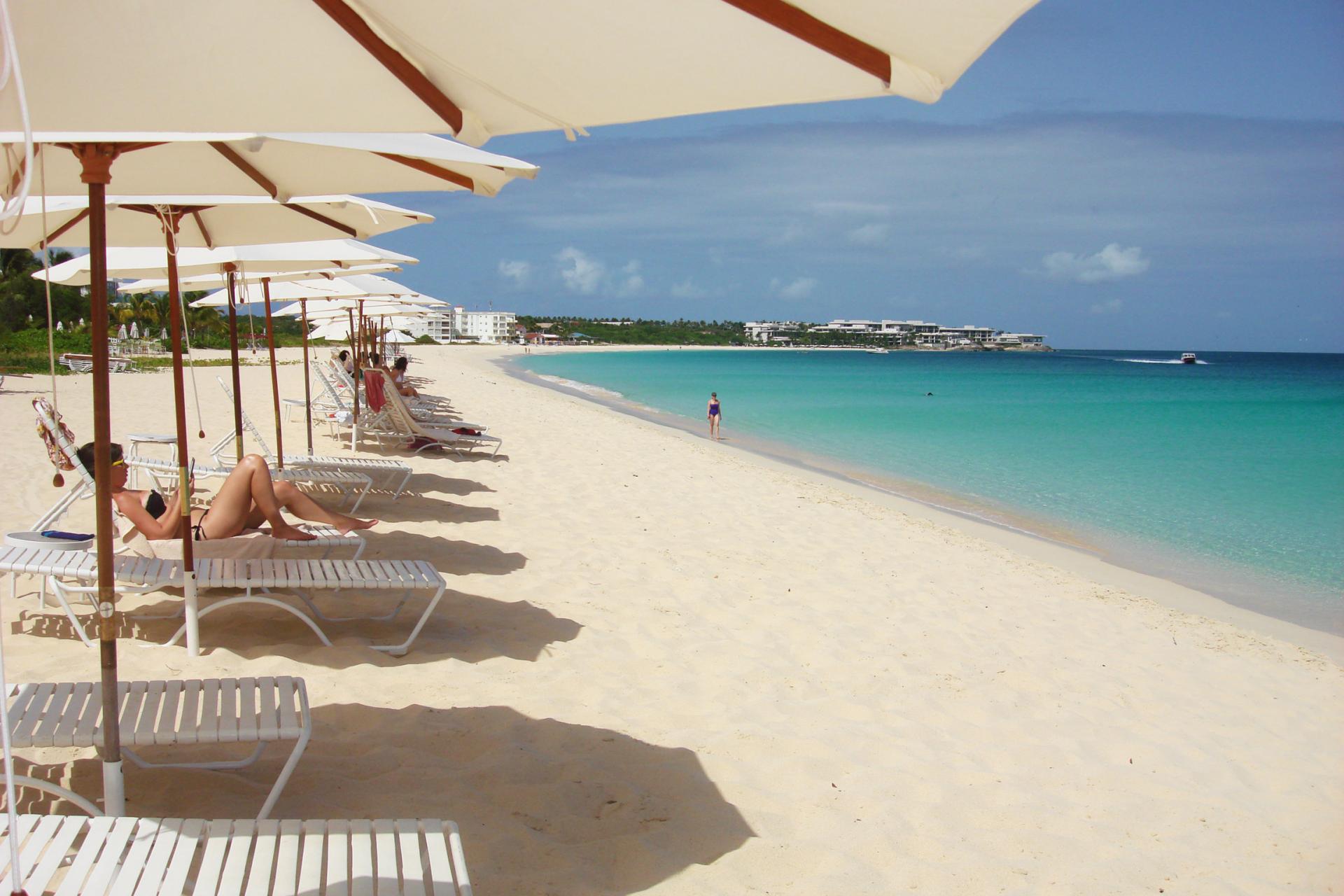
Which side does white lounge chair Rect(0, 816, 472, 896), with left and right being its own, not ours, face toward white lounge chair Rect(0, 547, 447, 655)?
left

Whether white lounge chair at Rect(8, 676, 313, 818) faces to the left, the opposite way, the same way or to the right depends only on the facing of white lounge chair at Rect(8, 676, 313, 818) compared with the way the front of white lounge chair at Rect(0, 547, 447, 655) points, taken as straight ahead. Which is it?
the same way

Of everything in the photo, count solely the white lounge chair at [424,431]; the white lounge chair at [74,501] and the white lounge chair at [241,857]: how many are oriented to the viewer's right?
3

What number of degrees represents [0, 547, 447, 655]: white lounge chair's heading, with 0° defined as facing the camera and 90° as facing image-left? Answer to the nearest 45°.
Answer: approximately 270°

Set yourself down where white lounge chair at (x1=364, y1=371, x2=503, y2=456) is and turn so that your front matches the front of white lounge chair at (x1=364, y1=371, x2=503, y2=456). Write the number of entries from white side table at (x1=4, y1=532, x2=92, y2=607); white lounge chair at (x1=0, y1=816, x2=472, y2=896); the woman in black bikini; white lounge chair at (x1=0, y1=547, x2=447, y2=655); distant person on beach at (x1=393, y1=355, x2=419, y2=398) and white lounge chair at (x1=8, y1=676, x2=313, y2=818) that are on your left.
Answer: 1

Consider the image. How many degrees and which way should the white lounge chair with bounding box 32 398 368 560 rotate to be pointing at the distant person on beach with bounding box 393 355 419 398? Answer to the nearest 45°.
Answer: approximately 90° to its left

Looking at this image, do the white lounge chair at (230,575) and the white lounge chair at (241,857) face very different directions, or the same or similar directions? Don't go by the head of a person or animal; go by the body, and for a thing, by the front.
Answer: same or similar directions

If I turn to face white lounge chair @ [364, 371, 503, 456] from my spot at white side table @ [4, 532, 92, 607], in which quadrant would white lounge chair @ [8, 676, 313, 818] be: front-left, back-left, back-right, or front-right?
back-right

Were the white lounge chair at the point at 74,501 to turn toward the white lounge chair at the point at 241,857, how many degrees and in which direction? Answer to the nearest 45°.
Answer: approximately 90° to its right

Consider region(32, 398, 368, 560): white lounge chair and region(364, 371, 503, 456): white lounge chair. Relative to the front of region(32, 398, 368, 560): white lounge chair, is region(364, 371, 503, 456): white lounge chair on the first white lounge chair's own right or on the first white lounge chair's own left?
on the first white lounge chair's own left

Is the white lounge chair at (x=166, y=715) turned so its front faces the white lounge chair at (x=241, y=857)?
no

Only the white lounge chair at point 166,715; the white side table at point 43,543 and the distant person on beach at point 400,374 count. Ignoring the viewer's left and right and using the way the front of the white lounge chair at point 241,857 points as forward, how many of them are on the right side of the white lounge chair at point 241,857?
0

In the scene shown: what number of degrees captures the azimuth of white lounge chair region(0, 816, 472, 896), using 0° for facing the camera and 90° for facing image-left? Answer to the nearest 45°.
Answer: approximately 270°

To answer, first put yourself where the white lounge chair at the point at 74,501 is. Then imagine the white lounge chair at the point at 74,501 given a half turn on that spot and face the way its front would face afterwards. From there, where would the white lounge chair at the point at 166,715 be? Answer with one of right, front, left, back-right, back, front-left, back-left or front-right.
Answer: left

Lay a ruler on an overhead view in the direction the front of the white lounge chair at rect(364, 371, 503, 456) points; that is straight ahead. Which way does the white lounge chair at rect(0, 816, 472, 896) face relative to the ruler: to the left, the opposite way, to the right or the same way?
the same way

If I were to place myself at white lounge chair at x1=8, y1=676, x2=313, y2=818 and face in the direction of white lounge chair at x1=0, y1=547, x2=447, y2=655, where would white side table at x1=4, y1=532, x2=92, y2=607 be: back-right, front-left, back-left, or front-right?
front-left

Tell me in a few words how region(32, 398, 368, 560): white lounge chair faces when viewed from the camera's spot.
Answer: facing to the right of the viewer

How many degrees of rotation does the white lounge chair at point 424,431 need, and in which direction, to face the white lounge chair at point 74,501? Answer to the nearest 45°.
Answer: approximately 90° to its right

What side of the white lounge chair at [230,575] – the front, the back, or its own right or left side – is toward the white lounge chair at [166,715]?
right

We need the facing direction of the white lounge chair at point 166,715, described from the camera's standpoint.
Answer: facing to the right of the viewer

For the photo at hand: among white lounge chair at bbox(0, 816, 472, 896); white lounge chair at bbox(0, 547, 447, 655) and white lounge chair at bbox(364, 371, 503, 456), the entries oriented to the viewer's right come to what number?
3
